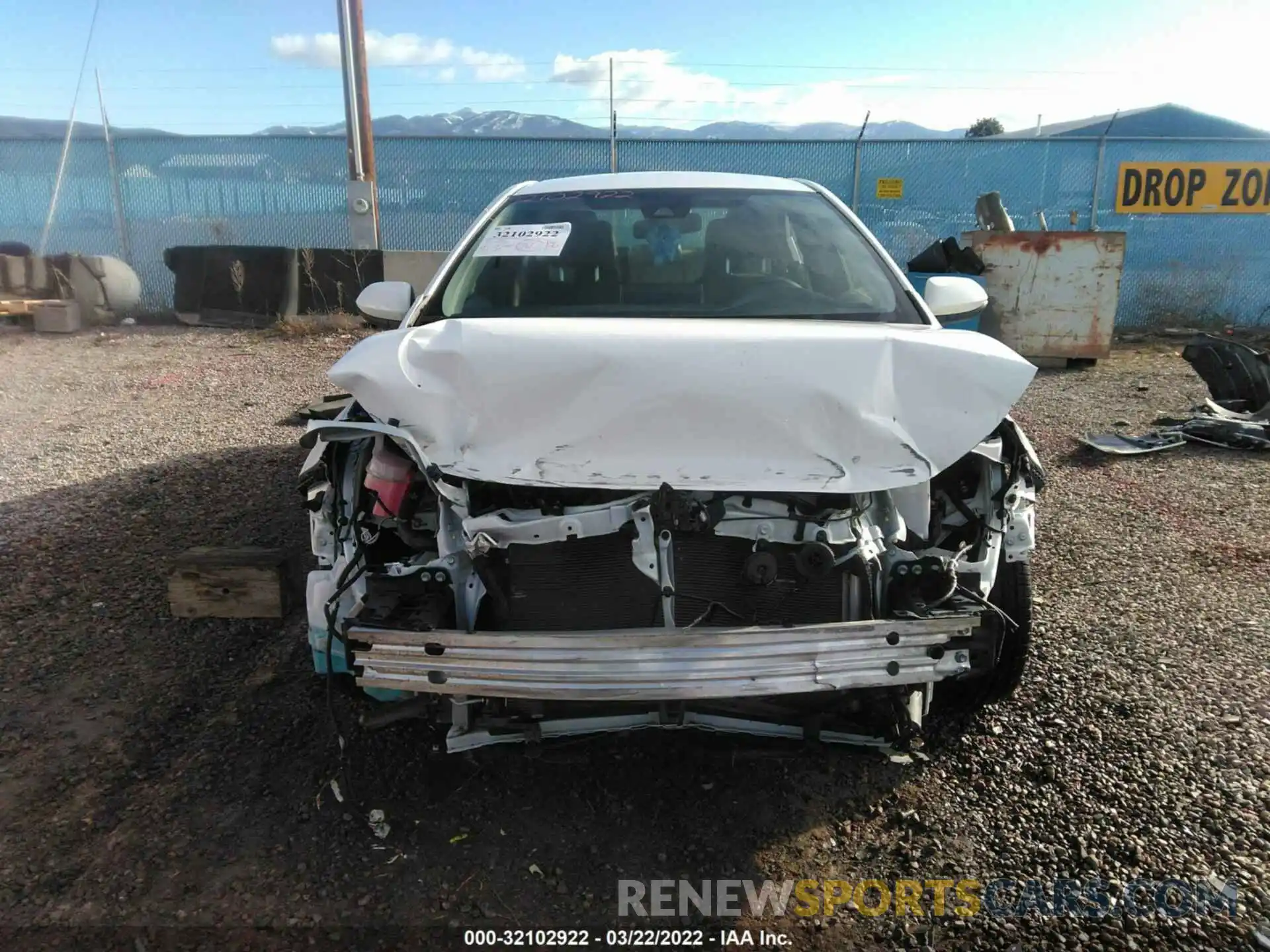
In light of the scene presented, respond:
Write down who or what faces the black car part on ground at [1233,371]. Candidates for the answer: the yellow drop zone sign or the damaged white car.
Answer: the yellow drop zone sign

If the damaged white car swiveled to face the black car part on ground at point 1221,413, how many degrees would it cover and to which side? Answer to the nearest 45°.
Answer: approximately 135° to its left

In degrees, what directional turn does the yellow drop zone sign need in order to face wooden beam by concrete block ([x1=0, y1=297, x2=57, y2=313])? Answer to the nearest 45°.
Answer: approximately 45° to its right

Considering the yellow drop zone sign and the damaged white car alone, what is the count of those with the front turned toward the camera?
2

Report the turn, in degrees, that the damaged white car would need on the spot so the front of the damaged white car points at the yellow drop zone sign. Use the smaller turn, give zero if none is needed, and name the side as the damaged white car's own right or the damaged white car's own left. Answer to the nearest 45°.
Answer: approximately 135° to the damaged white car's own left

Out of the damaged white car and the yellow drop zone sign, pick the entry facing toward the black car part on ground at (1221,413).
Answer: the yellow drop zone sign

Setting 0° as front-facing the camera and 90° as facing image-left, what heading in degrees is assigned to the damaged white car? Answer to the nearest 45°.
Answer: approximately 0°

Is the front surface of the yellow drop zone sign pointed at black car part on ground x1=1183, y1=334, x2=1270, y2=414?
yes

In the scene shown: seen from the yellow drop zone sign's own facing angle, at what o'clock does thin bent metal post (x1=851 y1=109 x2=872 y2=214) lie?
The thin bent metal post is roughly at 2 o'clock from the yellow drop zone sign.

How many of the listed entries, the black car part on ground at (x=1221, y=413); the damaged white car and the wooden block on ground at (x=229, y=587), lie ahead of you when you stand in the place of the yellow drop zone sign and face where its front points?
3

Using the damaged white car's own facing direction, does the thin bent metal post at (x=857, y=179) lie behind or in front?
behind
